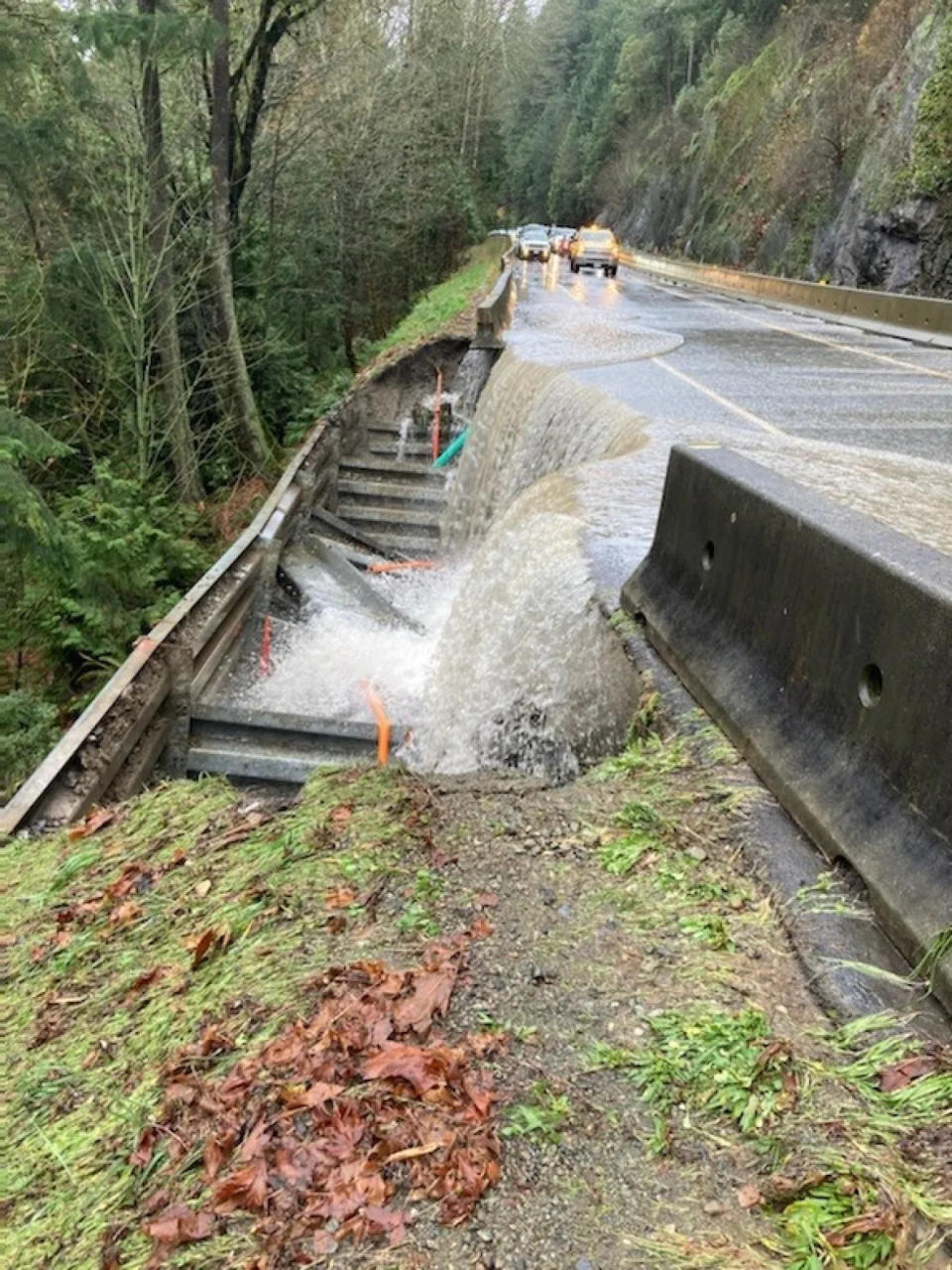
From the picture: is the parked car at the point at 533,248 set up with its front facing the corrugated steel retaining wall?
yes

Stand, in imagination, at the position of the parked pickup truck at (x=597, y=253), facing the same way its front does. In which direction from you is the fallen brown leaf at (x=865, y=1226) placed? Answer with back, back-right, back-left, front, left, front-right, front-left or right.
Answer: front

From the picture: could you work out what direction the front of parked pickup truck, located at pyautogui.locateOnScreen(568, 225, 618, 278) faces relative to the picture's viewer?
facing the viewer

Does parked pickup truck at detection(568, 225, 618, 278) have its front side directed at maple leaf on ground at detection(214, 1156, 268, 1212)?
yes

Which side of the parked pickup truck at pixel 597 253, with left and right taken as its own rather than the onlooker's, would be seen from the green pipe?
front

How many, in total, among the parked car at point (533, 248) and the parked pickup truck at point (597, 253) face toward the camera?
2

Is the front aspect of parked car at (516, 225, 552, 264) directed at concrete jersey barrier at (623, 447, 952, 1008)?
yes

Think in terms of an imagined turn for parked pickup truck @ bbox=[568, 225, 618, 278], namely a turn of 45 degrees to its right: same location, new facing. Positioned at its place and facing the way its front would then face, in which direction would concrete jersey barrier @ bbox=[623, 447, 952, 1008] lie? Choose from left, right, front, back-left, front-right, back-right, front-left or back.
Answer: front-left

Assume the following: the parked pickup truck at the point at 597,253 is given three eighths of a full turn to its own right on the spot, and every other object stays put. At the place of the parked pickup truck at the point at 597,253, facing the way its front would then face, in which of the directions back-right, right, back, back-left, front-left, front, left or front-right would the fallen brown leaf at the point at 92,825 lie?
back-left

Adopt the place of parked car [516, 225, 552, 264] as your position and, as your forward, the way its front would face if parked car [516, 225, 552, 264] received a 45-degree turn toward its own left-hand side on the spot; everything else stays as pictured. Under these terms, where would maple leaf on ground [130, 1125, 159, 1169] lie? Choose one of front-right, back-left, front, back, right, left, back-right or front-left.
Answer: front-right

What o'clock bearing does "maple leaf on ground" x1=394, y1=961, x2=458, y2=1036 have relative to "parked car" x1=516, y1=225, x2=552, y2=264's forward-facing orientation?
The maple leaf on ground is roughly at 12 o'clock from the parked car.

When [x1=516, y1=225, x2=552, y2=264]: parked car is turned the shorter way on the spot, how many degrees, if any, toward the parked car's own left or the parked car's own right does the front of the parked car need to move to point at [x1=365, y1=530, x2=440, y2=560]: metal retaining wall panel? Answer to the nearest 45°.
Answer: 0° — it already faces it

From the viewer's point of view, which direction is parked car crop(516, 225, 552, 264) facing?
toward the camera

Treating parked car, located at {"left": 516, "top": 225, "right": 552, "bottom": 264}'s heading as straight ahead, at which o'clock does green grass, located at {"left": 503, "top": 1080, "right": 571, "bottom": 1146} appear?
The green grass is roughly at 12 o'clock from the parked car.

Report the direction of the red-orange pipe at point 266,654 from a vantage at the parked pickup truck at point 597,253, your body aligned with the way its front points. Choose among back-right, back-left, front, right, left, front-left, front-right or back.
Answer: front

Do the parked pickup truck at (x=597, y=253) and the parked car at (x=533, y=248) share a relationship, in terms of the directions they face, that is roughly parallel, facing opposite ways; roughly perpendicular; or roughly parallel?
roughly parallel

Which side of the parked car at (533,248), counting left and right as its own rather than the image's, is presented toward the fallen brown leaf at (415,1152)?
front

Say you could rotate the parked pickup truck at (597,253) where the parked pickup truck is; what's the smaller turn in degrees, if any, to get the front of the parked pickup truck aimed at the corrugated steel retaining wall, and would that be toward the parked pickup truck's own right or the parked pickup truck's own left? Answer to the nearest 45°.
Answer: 0° — it already faces it
